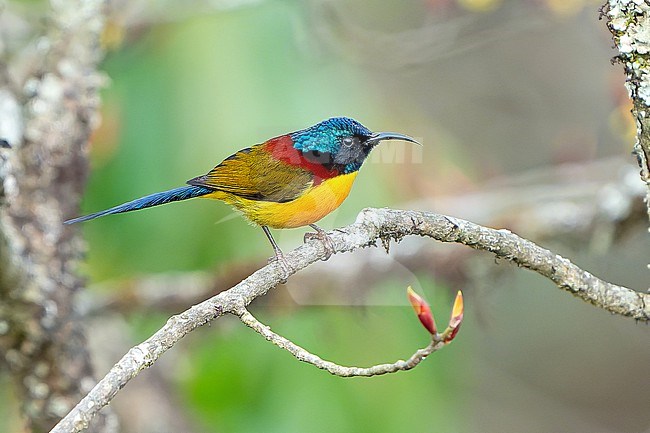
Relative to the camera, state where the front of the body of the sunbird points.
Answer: to the viewer's right

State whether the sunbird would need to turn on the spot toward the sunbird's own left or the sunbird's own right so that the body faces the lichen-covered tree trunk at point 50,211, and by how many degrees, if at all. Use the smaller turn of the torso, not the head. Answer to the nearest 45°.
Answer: approximately 135° to the sunbird's own left

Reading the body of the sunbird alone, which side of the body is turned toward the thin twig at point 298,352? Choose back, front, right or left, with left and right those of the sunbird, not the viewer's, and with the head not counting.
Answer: right

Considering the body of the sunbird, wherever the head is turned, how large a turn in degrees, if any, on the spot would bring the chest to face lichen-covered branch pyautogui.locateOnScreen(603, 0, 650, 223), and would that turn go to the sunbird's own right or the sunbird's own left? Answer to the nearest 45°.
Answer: approximately 45° to the sunbird's own right

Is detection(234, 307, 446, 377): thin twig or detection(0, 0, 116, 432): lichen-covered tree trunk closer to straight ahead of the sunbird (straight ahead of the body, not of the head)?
the thin twig
